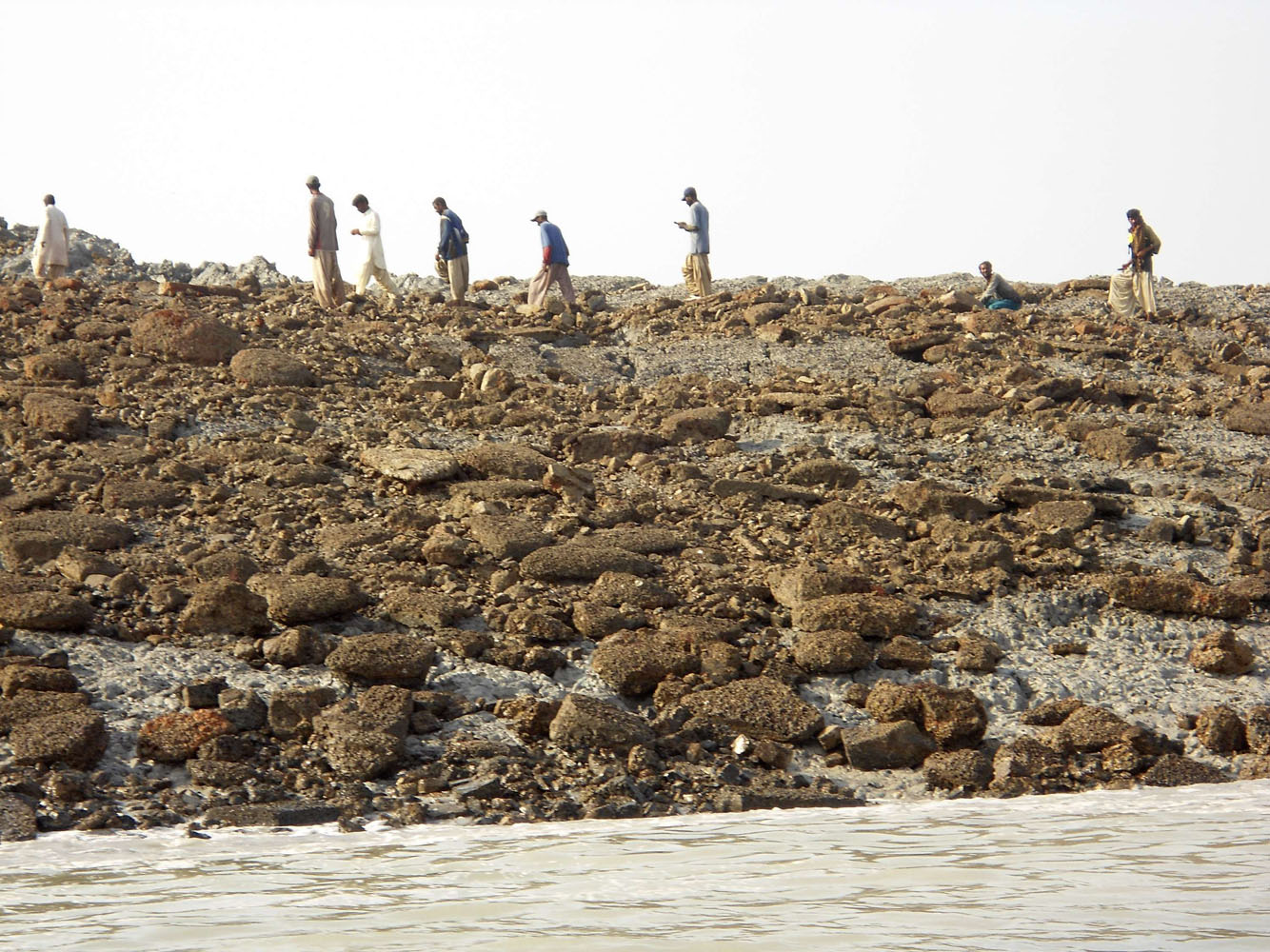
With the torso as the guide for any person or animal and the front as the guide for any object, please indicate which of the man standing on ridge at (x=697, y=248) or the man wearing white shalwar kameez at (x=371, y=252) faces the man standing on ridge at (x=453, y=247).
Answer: the man standing on ridge at (x=697, y=248)

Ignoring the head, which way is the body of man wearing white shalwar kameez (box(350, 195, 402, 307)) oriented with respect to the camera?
to the viewer's left

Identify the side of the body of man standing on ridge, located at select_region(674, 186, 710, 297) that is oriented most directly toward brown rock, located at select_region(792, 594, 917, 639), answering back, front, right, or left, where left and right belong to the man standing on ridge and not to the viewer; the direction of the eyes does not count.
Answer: left

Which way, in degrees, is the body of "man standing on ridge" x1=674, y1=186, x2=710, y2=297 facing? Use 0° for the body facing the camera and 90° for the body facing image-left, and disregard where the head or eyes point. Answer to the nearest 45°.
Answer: approximately 90°

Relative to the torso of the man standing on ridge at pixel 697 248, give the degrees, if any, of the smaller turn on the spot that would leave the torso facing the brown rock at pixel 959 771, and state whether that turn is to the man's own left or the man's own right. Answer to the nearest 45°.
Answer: approximately 90° to the man's own left

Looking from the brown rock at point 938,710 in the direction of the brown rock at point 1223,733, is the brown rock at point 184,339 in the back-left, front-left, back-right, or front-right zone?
back-left

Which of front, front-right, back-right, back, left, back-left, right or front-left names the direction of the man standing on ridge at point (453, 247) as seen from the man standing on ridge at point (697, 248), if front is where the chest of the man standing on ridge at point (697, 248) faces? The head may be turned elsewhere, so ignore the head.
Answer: front

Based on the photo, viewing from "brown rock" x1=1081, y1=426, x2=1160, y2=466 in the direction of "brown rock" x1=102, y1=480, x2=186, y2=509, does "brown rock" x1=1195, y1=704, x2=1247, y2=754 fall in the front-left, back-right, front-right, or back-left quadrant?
front-left

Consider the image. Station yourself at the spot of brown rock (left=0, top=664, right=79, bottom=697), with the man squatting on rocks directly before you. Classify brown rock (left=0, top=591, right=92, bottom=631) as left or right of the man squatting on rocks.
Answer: left

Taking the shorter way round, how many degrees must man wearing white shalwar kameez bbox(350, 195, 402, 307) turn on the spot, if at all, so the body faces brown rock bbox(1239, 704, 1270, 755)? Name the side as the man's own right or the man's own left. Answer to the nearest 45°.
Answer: approximately 135° to the man's own left
